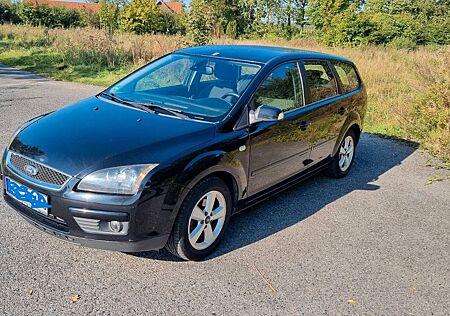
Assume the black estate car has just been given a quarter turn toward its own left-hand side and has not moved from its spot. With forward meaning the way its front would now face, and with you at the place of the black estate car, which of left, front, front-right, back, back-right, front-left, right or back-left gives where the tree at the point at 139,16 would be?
back-left

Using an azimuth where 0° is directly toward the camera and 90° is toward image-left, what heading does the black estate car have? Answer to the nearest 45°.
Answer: approximately 45°

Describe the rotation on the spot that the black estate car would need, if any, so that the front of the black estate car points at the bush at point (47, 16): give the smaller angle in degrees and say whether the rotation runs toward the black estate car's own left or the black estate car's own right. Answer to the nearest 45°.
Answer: approximately 135° to the black estate car's own right

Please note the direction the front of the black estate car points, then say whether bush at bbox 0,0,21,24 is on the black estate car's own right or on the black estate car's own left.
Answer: on the black estate car's own right

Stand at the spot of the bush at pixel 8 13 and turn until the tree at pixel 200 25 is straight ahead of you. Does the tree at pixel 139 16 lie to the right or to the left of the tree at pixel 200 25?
left

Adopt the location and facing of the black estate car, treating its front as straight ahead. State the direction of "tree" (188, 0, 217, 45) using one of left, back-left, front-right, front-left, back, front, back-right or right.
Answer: back-right
